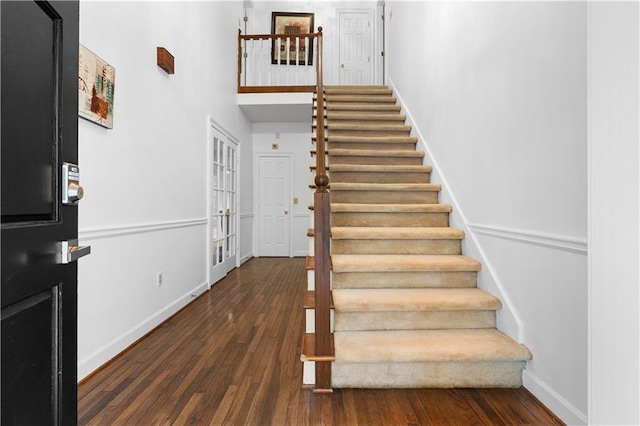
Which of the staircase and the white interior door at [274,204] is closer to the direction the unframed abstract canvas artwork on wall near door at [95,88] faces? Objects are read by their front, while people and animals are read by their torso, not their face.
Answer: the staircase

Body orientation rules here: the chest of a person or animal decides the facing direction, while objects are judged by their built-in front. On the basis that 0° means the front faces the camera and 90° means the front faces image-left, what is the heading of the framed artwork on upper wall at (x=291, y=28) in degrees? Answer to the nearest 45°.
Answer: approximately 0°

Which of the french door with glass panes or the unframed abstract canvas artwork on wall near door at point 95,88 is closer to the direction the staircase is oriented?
the unframed abstract canvas artwork on wall near door

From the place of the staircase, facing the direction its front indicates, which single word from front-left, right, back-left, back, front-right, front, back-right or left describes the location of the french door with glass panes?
back-right

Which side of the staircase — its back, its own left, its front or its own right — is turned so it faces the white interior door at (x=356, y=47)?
back

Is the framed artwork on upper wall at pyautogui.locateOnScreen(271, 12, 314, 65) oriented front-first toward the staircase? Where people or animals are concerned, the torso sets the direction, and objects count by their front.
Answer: yes

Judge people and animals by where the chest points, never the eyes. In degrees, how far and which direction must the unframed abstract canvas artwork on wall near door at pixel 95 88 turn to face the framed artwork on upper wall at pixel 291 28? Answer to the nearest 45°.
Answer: approximately 90° to its left

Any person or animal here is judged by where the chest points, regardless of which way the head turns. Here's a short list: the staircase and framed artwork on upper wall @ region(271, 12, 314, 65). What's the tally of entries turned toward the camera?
2

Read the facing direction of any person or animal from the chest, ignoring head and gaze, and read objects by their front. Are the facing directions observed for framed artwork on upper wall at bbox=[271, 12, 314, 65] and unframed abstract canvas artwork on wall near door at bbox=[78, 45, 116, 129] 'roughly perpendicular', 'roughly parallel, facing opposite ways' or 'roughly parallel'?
roughly perpendicular

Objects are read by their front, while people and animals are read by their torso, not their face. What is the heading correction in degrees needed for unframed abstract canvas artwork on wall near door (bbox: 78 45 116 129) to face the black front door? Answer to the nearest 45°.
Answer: approximately 45° to its right

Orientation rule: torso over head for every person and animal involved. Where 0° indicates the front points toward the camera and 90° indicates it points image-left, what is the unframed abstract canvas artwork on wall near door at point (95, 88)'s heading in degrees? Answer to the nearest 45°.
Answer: approximately 315°
